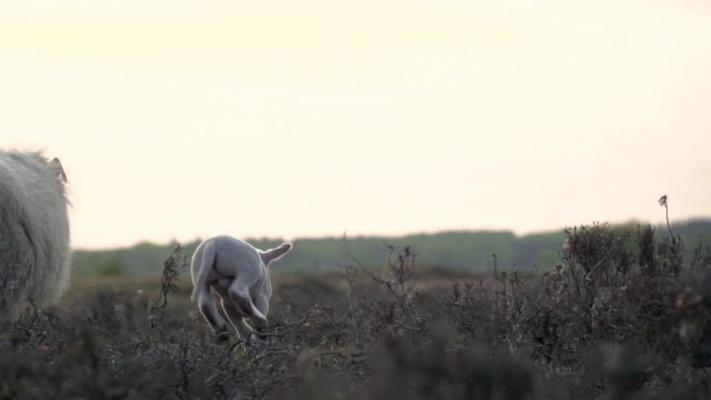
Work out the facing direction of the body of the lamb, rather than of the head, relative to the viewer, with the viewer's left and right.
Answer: facing away from the viewer and to the right of the viewer

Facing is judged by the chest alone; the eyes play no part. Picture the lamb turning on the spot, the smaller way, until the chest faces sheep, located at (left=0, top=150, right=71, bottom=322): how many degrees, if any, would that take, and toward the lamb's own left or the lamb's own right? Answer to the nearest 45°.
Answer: approximately 135° to the lamb's own left
